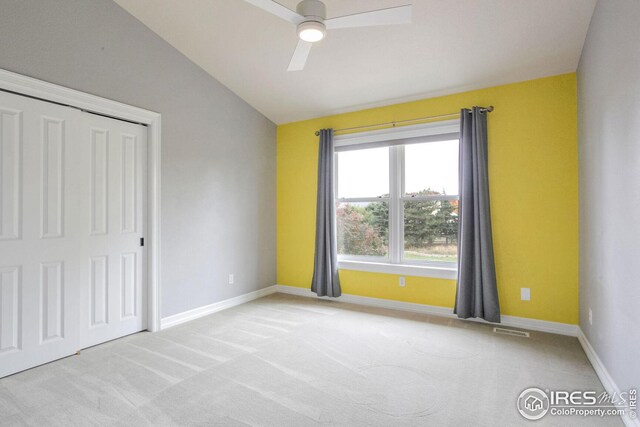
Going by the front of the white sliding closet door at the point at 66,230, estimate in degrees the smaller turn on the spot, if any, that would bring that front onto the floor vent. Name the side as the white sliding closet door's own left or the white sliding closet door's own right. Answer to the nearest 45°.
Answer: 0° — it already faces it

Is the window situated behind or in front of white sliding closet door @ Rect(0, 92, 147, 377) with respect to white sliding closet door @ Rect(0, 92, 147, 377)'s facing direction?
in front

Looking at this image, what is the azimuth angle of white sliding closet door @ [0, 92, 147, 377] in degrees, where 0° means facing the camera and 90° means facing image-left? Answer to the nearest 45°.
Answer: approximately 315°

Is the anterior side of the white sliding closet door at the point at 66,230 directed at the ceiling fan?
yes

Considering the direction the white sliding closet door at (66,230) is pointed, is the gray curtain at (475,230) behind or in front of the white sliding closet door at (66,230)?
in front
